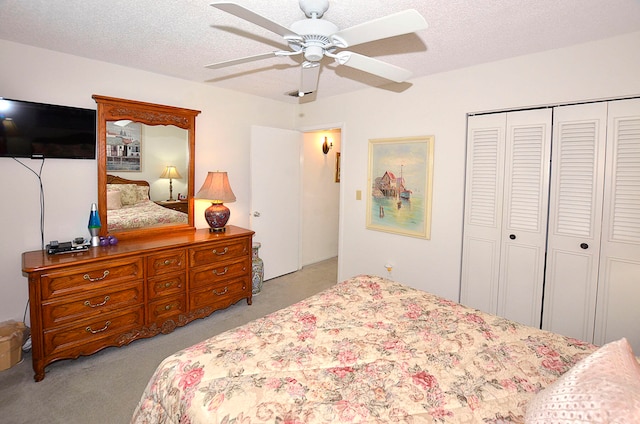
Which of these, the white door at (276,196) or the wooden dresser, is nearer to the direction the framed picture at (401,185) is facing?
the wooden dresser

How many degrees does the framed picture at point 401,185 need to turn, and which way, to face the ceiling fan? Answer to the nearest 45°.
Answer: approximately 45° to its left

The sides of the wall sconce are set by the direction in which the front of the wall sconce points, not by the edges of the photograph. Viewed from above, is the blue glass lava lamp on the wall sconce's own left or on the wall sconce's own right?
on the wall sconce's own right

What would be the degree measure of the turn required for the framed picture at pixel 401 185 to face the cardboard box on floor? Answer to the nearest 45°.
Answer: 0° — it already faces it

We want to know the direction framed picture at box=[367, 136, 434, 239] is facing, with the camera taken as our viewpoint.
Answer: facing the viewer and to the left of the viewer

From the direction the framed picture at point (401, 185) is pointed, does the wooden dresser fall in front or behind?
in front

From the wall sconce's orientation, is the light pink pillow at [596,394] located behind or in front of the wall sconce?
in front

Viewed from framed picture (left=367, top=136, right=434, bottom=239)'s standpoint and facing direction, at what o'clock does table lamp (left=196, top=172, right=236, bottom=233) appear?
The table lamp is roughly at 1 o'clock from the framed picture.

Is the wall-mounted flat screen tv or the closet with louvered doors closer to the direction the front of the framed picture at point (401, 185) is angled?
the wall-mounted flat screen tv

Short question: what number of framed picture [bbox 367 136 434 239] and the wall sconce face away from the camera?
0

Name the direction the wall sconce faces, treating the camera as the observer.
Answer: facing the viewer and to the right of the viewer

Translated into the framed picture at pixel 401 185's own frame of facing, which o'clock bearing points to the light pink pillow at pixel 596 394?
The light pink pillow is roughly at 10 o'clock from the framed picture.
